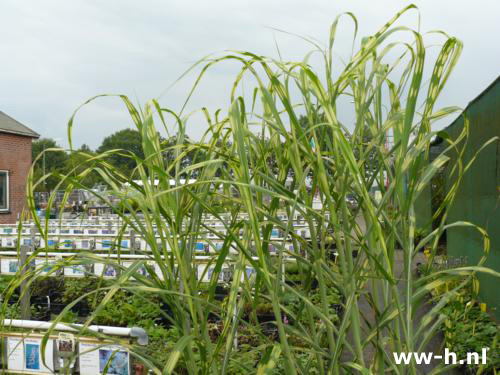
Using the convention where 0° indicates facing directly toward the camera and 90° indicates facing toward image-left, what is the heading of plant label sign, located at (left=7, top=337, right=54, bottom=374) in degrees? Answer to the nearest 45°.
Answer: approximately 0°

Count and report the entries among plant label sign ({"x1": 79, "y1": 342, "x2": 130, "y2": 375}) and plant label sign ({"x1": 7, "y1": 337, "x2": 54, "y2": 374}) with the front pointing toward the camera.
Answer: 2

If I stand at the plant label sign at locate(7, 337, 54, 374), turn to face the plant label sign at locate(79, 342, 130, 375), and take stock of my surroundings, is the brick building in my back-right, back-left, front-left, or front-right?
back-left

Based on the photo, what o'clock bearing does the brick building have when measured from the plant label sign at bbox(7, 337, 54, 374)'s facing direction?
The brick building is roughly at 6 o'clock from the plant label sign.

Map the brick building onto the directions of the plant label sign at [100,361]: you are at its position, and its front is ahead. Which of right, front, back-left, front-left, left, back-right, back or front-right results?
back

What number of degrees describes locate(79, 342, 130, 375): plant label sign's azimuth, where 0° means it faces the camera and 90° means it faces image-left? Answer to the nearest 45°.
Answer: approximately 0°
